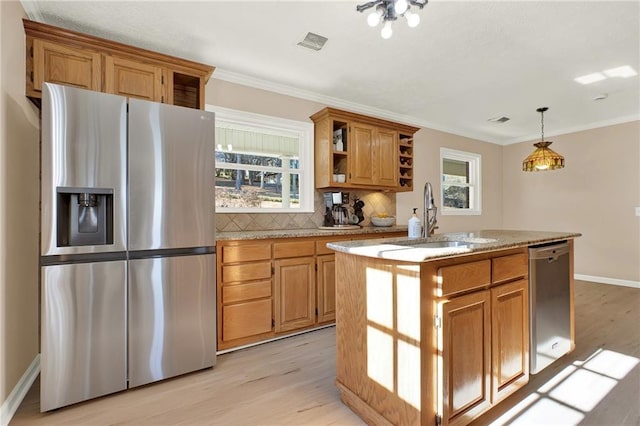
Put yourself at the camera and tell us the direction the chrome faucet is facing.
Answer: facing the viewer and to the right of the viewer

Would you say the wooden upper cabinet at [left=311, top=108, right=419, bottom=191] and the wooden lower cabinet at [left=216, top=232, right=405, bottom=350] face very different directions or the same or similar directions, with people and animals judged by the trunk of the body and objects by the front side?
same or similar directions

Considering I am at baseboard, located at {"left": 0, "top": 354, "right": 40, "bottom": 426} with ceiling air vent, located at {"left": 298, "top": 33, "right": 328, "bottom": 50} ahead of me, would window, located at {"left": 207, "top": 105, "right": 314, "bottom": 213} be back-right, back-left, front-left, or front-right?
front-left

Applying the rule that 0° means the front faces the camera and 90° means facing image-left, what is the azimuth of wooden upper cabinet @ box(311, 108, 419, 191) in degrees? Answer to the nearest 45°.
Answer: approximately 315°

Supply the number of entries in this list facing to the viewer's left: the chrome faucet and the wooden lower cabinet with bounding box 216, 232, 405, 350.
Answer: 0

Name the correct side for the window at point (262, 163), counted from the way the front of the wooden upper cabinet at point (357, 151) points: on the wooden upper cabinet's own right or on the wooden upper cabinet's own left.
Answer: on the wooden upper cabinet's own right

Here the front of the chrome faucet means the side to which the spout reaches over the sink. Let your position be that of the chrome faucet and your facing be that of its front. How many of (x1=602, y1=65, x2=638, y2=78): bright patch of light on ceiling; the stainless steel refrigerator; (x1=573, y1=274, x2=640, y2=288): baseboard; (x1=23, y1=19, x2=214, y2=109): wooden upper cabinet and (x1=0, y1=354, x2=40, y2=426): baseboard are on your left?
2

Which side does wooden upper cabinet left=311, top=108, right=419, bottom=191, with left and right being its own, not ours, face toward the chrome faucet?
front

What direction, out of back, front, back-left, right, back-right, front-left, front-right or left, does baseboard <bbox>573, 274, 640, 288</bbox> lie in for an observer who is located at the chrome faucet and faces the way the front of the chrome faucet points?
left

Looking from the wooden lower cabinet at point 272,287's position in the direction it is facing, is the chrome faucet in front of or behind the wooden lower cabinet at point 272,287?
in front

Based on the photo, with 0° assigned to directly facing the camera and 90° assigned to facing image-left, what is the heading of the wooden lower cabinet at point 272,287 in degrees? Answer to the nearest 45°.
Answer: approximately 315°

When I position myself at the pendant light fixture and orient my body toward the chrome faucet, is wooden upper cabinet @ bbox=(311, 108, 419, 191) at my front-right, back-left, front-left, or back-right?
front-right

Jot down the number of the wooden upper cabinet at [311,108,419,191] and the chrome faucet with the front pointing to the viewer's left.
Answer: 0
